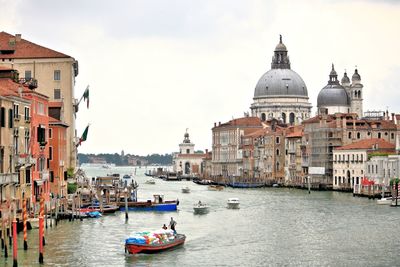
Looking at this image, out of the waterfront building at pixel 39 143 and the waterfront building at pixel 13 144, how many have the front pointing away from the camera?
0

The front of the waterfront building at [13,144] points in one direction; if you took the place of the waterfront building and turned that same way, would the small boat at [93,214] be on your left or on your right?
on your left

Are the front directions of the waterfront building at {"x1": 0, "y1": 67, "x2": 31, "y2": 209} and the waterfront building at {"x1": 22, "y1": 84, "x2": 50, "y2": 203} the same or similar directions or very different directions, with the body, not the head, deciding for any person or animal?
same or similar directions

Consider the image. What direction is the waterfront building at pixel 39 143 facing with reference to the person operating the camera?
facing the viewer and to the right of the viewer

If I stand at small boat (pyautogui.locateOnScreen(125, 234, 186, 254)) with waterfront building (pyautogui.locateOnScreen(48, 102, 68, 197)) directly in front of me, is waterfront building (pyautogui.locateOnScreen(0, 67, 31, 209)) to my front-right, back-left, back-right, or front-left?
front-left

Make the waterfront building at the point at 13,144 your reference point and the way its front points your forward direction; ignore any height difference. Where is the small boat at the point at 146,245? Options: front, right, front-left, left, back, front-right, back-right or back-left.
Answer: front

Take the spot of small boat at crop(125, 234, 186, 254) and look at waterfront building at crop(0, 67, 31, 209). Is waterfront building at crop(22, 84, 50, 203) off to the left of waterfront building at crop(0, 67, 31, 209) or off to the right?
right

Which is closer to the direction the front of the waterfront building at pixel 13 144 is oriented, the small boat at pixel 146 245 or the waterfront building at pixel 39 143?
the small boat

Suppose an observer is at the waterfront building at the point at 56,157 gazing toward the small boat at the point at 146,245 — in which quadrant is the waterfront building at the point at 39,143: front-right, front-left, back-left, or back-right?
front-right

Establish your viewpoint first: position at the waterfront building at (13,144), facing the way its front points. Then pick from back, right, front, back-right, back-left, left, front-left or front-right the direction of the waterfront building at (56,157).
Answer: back-left

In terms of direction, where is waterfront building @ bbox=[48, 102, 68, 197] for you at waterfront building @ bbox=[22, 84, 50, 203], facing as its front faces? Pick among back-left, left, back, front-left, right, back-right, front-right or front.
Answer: back-left
